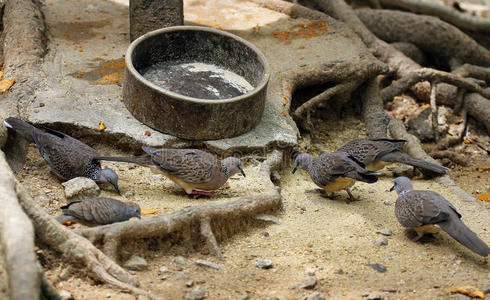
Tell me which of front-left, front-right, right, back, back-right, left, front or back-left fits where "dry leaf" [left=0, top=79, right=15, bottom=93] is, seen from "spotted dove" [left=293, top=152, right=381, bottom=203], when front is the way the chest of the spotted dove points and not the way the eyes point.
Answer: front

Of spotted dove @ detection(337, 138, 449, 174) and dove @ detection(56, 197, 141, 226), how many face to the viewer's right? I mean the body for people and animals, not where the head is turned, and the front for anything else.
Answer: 1

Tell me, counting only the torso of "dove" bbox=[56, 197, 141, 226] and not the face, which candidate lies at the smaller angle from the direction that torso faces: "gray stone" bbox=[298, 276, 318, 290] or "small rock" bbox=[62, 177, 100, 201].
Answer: the gray stone

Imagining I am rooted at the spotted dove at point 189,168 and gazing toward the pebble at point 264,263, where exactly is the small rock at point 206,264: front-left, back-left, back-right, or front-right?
front-right

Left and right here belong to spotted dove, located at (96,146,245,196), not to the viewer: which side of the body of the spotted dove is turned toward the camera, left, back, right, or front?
right

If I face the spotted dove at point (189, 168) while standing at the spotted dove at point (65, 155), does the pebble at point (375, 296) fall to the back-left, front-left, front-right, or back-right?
front-right

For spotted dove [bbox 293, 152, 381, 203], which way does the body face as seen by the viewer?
to the viewer's left

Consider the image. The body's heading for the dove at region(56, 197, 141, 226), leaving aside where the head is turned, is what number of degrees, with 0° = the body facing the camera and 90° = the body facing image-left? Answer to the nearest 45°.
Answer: approximately 270°

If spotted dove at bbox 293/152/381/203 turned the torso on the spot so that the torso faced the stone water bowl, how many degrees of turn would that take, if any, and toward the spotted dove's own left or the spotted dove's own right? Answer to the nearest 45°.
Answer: approximately 45° to the spotted dove's own right

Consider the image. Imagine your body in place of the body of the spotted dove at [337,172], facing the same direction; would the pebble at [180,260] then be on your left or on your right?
on your left

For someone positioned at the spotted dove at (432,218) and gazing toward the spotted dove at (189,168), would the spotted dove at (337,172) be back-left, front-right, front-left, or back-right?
front-right

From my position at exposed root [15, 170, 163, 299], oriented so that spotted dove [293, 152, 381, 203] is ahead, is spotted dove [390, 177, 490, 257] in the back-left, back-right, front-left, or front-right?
front-right

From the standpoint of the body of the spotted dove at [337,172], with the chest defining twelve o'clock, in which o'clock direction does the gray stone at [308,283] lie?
The gray stone is roughly at 9 o'clock from the spotted dove.

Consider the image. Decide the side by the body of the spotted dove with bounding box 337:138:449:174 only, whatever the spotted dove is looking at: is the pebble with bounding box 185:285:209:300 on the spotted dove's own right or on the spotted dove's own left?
on the spotted dove's own left

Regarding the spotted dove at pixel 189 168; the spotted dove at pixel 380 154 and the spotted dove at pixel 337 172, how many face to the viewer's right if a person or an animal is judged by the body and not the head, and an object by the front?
1

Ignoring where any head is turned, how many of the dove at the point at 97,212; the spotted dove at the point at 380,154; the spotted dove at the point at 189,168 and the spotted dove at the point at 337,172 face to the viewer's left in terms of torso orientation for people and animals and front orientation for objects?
2

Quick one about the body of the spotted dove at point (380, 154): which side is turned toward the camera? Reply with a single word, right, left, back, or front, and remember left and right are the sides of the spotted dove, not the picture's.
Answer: left

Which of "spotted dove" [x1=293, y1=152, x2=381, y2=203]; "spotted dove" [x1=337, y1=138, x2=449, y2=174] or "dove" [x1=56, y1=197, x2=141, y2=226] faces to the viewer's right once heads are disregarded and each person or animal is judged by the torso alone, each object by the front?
the dove
